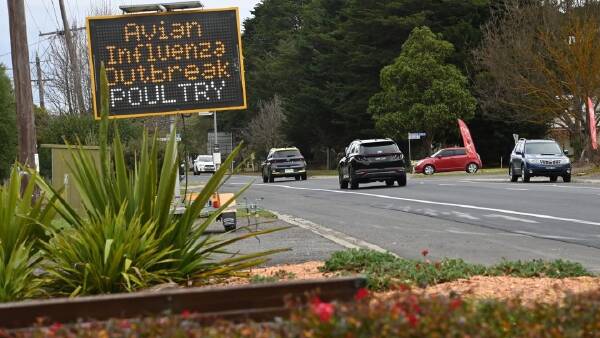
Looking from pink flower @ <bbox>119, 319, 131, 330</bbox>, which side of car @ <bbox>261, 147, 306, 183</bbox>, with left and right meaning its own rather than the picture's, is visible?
back

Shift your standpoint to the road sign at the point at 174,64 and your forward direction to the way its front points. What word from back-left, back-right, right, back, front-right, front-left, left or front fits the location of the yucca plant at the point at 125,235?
front

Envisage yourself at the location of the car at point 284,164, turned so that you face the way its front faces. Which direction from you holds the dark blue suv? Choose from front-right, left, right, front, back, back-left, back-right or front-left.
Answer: back-right

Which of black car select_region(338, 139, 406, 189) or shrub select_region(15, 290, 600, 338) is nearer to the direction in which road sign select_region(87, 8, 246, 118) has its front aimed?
the shrub

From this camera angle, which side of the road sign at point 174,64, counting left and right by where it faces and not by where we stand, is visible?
front

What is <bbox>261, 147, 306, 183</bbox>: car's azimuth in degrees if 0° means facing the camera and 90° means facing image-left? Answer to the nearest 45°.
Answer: approximately 180°

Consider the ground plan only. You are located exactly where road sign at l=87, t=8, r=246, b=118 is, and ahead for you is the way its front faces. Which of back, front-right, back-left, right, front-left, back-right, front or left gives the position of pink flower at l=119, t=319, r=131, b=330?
front

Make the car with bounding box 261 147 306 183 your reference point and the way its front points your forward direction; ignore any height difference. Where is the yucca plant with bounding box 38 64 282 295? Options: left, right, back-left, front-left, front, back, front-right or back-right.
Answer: back

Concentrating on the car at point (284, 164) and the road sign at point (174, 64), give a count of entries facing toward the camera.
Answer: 1

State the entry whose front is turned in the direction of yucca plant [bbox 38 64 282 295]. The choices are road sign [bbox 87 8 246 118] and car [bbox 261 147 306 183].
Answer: the road sign

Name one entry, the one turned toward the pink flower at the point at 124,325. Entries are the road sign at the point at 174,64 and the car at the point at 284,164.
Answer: the road sign

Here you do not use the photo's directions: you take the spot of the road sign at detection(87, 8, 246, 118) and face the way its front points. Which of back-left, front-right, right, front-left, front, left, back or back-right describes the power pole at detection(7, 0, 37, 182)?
back-right

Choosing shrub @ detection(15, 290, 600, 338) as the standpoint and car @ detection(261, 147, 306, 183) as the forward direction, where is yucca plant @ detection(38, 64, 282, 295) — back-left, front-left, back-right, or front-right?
front-left

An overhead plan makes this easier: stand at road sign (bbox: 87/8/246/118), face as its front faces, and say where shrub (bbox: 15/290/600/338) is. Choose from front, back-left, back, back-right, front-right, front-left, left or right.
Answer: front

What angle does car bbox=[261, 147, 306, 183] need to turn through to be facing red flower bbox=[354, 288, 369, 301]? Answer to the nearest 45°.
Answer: approximately 180°

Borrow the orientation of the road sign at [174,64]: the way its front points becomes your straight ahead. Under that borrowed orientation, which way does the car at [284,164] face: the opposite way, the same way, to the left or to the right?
the opposite way
